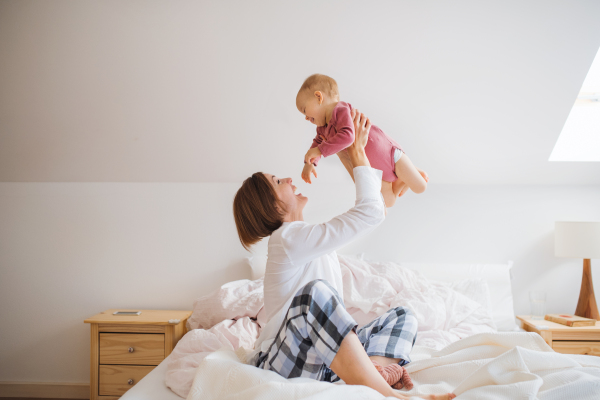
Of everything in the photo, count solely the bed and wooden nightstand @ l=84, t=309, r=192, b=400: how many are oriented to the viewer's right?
0

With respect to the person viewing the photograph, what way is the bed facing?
facing the viewer

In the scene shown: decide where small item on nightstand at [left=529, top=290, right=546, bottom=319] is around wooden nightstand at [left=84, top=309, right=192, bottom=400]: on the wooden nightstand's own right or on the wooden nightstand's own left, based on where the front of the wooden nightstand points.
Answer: on the wooden nightstand's own left

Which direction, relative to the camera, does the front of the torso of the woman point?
to the viewer's right

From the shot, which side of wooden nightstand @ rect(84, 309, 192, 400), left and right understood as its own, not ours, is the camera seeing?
front

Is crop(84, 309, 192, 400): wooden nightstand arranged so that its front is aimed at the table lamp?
no

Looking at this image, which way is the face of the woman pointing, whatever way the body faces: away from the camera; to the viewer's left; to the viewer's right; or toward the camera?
to the viewer's right

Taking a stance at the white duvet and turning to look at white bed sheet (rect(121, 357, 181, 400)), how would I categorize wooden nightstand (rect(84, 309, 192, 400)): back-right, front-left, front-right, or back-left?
front-right

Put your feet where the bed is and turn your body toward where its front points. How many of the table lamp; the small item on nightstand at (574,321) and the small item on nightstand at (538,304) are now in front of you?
0

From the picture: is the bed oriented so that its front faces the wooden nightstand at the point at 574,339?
no

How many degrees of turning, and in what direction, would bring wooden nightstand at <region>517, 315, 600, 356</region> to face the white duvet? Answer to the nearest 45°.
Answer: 0° — it already faces it
